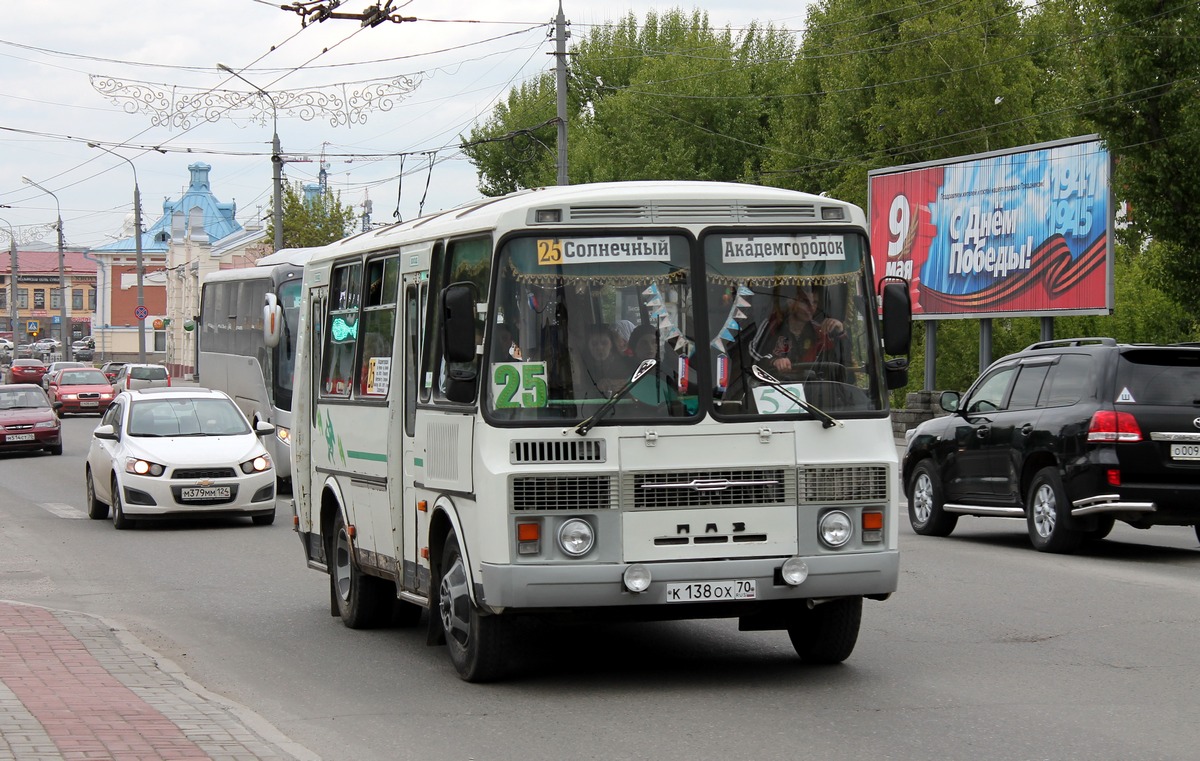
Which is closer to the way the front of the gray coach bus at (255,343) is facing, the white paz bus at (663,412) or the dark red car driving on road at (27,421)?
the white paz bus

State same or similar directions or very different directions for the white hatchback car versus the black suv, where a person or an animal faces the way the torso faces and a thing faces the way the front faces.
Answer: very different directions

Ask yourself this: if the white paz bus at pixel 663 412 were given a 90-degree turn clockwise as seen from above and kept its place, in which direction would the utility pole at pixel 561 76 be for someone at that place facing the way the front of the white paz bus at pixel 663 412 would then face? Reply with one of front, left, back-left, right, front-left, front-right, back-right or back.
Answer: back-right

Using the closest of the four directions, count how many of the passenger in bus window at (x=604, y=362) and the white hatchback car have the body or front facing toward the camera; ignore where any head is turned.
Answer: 2

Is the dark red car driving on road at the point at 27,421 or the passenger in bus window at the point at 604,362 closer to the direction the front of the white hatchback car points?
the passenger in bus window
